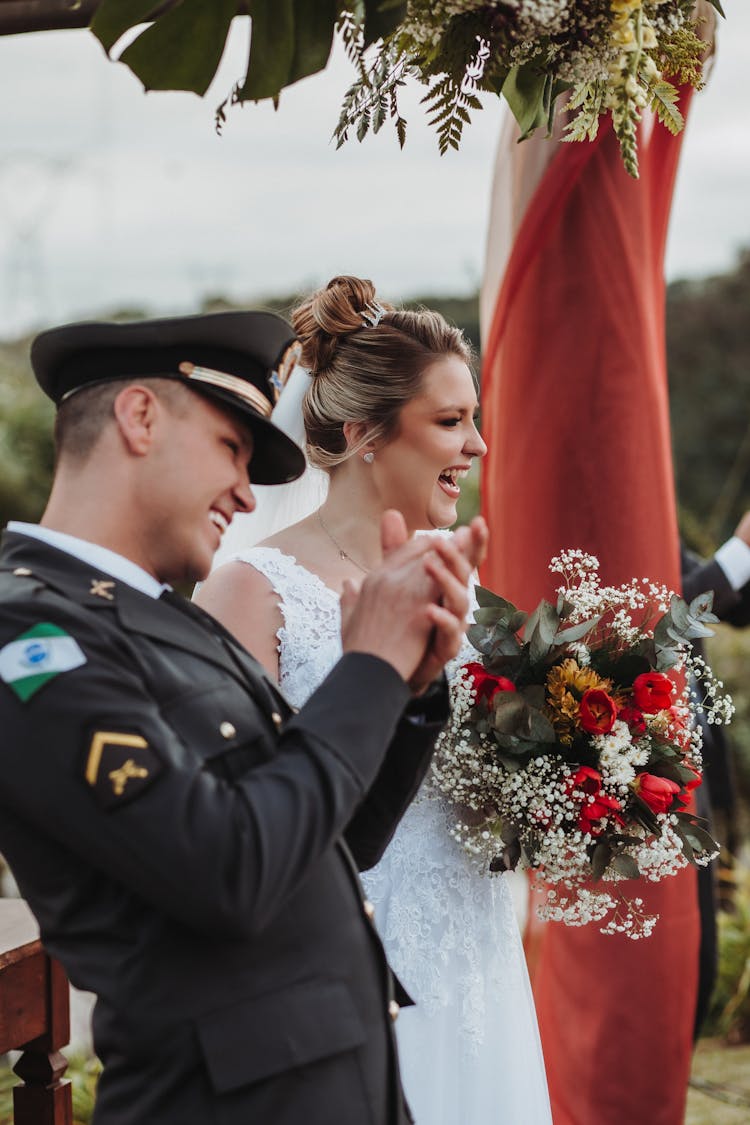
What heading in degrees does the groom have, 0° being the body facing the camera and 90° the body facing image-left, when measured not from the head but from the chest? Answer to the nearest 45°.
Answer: approximately 270°

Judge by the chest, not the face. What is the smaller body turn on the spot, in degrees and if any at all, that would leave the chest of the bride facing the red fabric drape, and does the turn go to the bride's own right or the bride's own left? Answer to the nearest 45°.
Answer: approximately 90° to the bride's own left

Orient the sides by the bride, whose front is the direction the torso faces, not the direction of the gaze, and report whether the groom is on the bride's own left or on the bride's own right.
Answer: on the bride's own right

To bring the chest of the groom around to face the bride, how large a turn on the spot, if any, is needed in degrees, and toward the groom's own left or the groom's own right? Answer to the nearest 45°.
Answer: approximately 90° to the groom's own left

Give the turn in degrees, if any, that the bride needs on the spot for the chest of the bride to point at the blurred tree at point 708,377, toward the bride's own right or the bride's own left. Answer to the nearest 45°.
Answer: approximately 135° to the bride's own left
